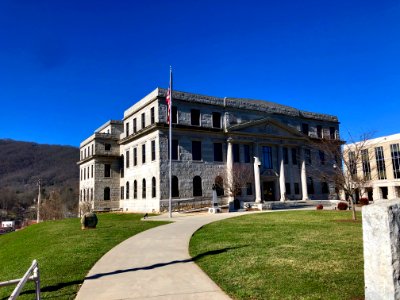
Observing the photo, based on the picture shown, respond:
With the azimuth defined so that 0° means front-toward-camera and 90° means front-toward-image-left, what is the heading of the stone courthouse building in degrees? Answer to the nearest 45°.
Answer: approximately 315°

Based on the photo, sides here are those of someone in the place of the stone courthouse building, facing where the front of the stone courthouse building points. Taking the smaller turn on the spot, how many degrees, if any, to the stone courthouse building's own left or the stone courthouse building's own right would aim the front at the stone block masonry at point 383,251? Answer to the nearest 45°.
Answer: approximately 45° to the stone courthouse building's own right
